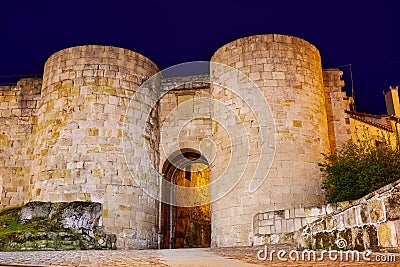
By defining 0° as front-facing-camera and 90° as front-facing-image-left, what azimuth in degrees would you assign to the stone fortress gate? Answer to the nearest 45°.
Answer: approximately 0°

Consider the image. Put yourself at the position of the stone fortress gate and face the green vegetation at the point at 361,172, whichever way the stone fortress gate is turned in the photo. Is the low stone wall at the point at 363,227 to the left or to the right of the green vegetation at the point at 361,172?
right

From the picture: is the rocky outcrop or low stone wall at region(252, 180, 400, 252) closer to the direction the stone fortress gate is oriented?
the low stone wall

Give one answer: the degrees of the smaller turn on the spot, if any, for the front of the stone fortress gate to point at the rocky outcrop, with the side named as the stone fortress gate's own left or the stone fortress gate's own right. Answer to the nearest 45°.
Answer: approximately 90° to the stone fortress gate's own right

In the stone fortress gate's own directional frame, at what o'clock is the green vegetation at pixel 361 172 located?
The green vegetation is roughly at 10 o'clock from the stone fortress gate.

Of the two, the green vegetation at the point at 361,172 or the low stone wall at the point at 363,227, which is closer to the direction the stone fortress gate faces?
the low stone wall
